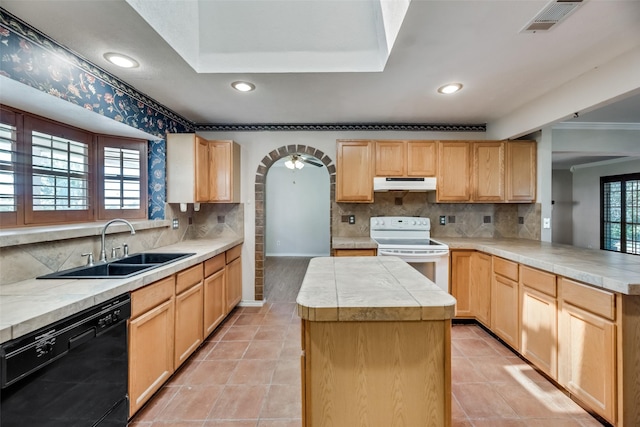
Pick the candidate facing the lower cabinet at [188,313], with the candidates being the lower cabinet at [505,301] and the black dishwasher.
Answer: the lower cabinet at [505,301]

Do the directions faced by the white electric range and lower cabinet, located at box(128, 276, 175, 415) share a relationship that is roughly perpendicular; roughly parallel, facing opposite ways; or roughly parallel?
roughly perpendicular

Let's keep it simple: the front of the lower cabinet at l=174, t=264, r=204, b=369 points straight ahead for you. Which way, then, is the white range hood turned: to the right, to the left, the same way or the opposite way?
to the right

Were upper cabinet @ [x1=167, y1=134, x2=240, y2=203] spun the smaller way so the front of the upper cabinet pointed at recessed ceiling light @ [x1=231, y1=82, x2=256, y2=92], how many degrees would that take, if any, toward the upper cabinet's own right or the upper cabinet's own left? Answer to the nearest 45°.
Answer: approximately 45° to the upper cabinet's own right

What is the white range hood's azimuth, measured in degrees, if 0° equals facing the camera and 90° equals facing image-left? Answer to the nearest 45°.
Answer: approximately 0°

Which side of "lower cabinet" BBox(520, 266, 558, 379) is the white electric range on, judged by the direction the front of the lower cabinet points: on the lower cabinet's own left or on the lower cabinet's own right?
on the lower cabinet's own right

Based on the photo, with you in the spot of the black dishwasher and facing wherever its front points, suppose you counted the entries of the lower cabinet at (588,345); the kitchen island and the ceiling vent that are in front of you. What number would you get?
3

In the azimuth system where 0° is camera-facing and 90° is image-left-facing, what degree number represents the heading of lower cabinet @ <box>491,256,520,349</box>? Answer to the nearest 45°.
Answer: approximately 45°

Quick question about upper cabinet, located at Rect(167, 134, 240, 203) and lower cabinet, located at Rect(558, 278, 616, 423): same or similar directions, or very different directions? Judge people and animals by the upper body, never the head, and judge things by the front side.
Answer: very different directions

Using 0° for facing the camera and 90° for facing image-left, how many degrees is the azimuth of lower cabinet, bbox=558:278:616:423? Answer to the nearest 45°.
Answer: approximately 45°
